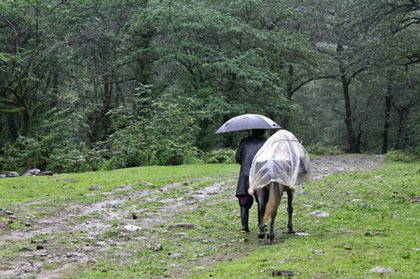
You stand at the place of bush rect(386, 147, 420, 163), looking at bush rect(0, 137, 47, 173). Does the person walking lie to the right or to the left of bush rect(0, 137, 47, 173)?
left

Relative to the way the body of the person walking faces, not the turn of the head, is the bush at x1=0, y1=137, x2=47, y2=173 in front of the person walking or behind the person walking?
in front

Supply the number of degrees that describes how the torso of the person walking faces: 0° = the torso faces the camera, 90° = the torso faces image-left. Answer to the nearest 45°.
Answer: approximately 180°

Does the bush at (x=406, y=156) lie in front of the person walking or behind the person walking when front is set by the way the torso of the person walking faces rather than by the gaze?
in front

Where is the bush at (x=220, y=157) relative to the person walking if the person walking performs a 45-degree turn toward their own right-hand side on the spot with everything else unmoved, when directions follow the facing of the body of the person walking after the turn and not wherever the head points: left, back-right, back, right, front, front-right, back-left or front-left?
front-left
